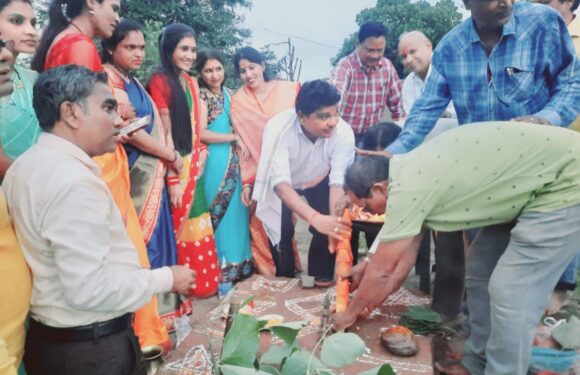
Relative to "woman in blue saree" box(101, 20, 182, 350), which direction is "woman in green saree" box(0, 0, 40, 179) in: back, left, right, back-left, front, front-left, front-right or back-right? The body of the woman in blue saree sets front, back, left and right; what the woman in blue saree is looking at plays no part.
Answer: right

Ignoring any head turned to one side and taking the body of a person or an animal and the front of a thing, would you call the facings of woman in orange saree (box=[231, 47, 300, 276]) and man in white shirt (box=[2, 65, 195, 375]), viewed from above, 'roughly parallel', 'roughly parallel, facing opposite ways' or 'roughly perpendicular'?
roughly perpendicular

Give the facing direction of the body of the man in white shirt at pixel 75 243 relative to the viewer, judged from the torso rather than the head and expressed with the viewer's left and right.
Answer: facing to the right of the viewer

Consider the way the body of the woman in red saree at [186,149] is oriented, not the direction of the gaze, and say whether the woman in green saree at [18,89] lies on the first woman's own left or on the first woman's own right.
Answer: on the first woman's own right

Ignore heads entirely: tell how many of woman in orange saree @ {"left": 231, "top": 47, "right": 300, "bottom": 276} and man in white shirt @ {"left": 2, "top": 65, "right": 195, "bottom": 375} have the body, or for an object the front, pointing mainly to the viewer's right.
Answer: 1

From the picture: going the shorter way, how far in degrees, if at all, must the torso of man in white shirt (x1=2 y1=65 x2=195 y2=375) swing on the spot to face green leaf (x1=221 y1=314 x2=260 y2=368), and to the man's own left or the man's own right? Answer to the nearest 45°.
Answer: approximately 45° to the man's own right

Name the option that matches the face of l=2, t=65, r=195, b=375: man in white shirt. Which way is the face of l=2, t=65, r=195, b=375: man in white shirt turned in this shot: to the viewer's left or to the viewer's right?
to the viewer's right
